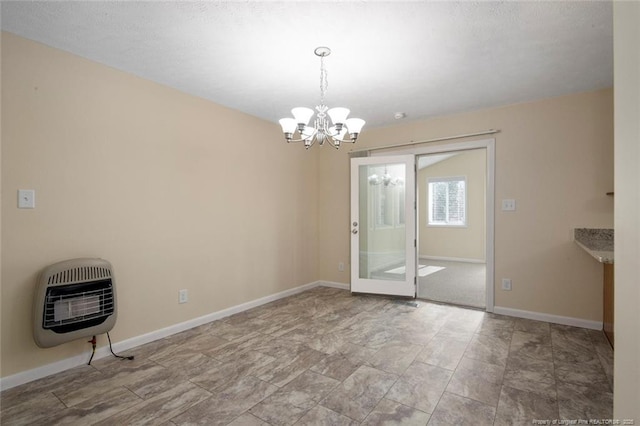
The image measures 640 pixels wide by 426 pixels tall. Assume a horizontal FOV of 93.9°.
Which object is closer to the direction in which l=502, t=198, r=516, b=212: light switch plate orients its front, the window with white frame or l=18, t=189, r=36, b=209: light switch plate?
the light switch plate

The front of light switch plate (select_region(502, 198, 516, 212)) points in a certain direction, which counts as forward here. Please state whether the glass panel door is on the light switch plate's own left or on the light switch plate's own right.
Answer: on the light switch plate's own right

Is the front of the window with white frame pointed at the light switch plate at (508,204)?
yes

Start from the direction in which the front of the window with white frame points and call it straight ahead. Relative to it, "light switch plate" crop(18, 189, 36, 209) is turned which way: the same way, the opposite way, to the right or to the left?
to the left

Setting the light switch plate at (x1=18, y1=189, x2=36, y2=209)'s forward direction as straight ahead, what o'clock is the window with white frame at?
The window with white frame is roughly at 9 o'clock from the light switch plate.

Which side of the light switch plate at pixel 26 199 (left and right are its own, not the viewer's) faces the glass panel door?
left

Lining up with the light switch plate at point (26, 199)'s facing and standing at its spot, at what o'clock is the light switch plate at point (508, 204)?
the light switch plate at point (508, 204) is roughly at 10 o'clock from the light switch plate at point (26, 199).

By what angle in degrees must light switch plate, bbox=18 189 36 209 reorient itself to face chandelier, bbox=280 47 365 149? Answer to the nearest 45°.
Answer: approximately 45° to its left
